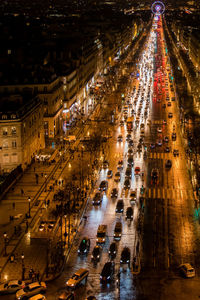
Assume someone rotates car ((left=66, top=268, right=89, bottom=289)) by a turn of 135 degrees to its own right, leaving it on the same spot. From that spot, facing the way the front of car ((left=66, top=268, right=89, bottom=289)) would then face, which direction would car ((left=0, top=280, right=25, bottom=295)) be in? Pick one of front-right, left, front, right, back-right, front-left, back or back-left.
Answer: left

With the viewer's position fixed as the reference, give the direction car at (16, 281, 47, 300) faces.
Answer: facing the viewer and to the left of the viewer

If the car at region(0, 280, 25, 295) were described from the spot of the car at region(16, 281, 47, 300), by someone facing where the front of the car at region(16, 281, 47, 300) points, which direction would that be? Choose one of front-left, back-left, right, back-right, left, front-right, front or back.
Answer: right

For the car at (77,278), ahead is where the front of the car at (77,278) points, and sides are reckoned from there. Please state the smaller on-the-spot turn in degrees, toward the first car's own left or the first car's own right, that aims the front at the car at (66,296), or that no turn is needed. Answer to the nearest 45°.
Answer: approximately 45° to the first car's own left

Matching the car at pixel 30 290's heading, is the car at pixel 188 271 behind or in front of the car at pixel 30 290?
behind

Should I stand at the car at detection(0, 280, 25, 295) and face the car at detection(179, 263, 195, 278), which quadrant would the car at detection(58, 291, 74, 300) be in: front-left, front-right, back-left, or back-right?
front-right

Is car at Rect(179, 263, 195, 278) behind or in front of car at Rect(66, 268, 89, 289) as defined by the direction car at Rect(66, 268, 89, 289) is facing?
behind

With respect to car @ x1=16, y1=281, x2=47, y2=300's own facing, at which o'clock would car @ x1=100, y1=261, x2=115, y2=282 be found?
car @ x1=100, y1=261, x2=115, y2=282 is roughly at 7 o'clock from car @ x1=16, y1=281, x2=47, y2=300.

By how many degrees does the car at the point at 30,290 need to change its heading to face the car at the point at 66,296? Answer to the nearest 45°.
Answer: approximately 90° to its left

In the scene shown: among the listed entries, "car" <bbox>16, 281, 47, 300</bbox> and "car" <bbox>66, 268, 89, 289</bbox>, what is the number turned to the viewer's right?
0

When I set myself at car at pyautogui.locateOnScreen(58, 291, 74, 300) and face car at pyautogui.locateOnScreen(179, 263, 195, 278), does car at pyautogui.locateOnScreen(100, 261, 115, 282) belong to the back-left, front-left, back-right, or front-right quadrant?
front-left
